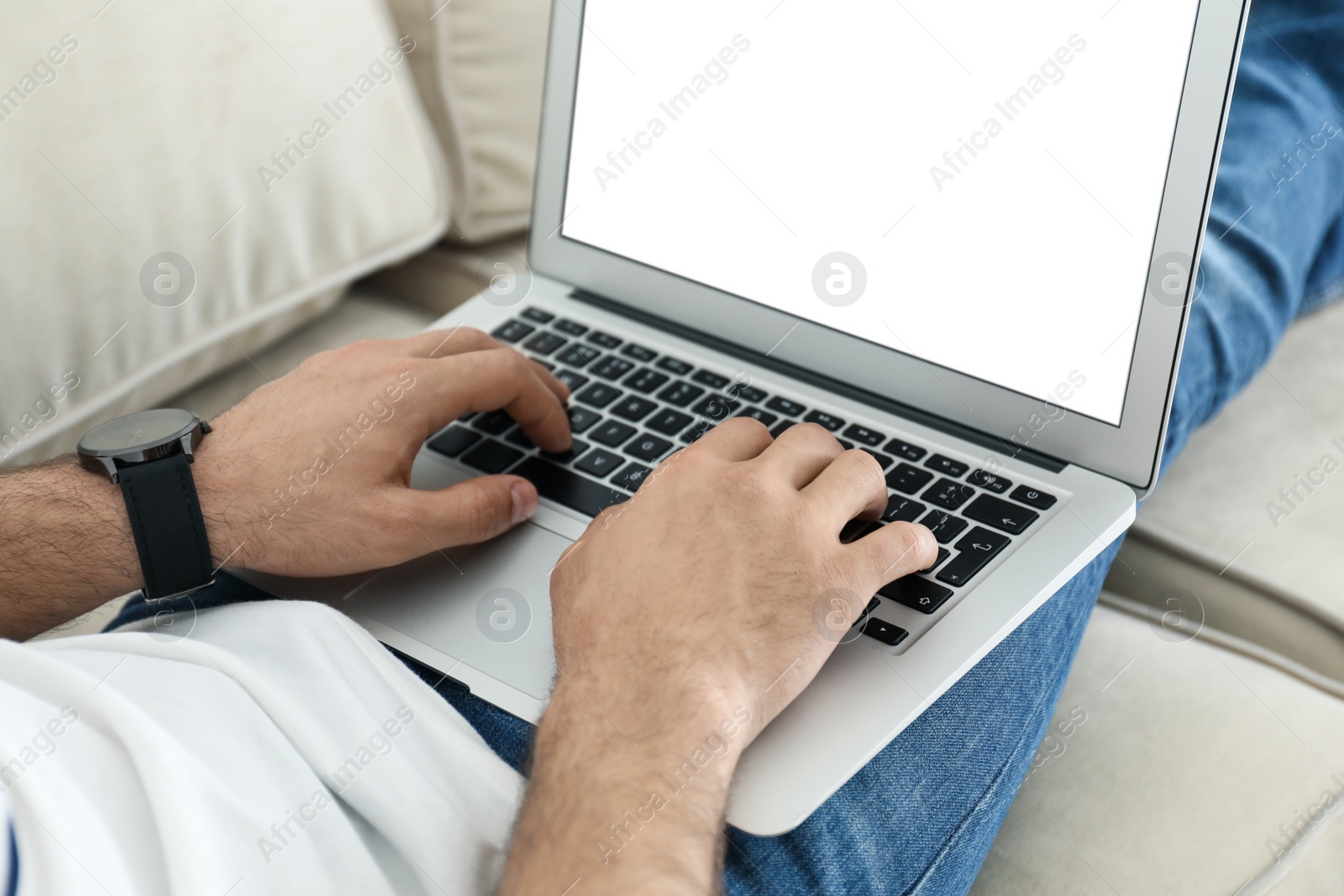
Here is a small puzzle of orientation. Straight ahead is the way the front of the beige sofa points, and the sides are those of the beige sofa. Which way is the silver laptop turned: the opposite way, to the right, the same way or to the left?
to the right

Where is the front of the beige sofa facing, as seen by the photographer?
facing the viewer and to the right of the viewer

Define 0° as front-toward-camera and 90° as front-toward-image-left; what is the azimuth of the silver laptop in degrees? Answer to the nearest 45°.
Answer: approximately 45°
